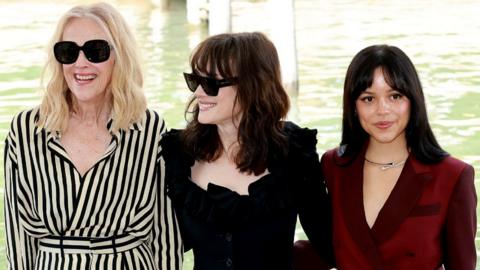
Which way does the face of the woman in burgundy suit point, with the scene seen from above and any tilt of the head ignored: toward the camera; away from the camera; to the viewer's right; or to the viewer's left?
toward the camera

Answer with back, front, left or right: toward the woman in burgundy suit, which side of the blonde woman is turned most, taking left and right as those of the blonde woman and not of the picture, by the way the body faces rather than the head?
left

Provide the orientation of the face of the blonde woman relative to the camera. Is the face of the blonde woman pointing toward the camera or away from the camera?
toward the camera

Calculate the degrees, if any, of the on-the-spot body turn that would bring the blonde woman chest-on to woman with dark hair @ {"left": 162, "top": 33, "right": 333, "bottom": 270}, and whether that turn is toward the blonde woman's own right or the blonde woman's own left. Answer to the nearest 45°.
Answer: approximately 90° to the blonde woman's own left

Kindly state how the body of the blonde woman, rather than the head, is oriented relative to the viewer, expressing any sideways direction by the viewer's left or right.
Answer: facing the viewer
